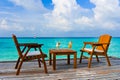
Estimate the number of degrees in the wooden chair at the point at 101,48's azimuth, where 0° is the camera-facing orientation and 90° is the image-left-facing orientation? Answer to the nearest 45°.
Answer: approximately 45°
